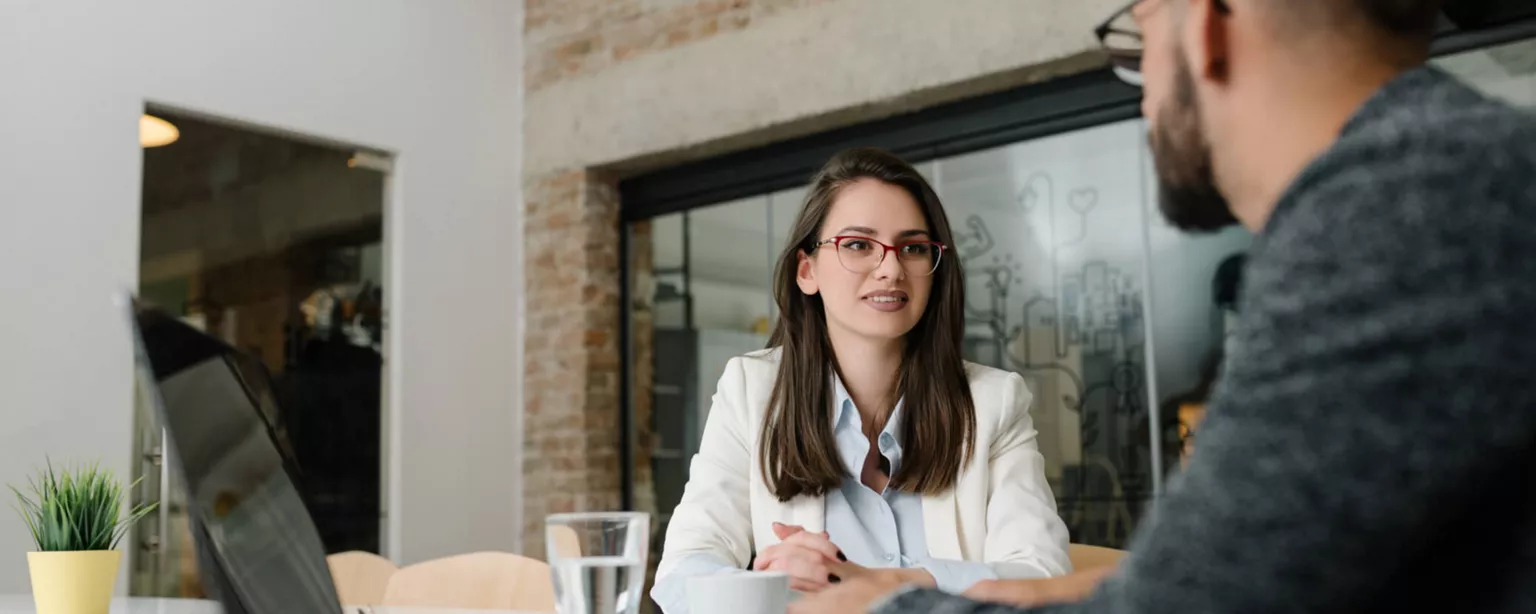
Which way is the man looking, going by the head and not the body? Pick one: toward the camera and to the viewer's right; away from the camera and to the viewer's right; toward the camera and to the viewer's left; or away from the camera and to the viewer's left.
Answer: away from the camera and to the viewer's left

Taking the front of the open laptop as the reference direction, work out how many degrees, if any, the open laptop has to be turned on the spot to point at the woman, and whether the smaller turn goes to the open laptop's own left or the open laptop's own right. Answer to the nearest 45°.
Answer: approximately 90° to the open laptop's own left

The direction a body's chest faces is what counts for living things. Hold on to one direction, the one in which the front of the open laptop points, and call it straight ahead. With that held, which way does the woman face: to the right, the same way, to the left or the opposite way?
to the right

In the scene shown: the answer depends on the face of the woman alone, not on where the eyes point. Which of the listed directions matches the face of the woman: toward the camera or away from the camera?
toward the camera

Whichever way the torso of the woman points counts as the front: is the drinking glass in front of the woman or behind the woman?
in front

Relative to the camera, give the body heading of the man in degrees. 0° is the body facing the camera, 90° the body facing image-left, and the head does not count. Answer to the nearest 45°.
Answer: approximately 135°

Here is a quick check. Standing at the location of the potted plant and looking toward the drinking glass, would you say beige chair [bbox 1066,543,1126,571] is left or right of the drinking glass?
left

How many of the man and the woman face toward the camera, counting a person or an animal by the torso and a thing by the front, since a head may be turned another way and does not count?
1

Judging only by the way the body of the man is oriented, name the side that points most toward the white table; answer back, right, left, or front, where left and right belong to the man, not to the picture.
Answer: front

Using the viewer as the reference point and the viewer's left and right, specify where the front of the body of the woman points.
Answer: facing the viewer

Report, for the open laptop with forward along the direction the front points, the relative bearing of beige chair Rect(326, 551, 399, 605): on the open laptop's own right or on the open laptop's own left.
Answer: on the open laptop's own left

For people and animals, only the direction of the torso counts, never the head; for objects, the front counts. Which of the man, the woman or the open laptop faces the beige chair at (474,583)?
the man

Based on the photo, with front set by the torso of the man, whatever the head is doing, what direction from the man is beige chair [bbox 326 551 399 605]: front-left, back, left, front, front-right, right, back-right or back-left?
front

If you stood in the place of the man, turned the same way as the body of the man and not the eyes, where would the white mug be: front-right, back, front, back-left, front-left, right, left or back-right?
front

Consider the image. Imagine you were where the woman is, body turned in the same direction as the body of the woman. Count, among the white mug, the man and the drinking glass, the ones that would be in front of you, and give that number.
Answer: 3

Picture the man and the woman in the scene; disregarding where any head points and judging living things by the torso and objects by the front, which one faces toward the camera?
the woman

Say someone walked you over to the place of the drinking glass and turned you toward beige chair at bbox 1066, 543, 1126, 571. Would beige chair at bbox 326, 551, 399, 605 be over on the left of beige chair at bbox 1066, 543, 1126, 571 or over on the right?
left

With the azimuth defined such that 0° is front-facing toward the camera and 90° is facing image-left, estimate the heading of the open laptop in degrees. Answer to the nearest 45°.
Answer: approximately 315°

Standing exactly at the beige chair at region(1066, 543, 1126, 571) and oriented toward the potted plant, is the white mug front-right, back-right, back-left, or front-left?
front-left

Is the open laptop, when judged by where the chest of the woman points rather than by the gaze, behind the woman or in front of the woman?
in front
